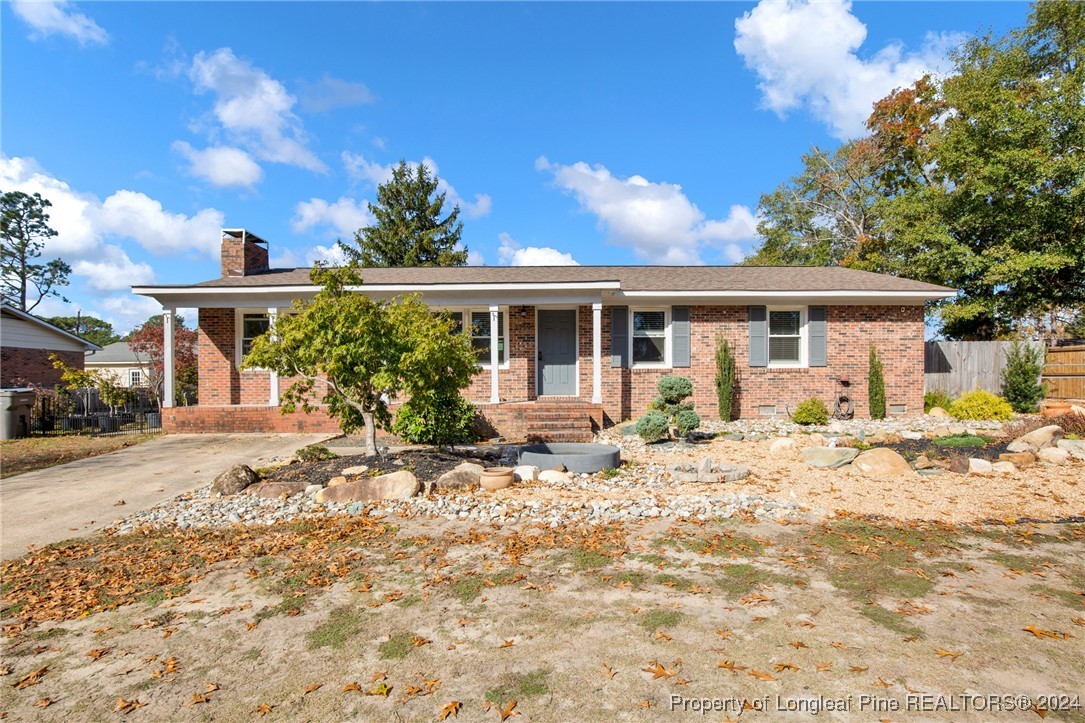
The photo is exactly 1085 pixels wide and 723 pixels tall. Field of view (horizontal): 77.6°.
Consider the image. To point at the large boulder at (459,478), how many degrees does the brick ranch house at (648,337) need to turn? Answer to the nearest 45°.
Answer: approximately 45° to its right

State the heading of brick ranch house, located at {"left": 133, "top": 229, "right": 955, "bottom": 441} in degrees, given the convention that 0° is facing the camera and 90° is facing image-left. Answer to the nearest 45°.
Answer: approximately 0°

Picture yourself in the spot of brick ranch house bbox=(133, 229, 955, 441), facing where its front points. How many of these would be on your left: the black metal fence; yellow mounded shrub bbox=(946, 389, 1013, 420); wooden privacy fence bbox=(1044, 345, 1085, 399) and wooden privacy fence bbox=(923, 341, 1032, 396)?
3

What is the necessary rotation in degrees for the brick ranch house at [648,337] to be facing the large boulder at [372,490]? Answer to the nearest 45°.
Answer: approximately 45° to its right

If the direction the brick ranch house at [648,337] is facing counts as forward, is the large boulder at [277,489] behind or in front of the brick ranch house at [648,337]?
in front

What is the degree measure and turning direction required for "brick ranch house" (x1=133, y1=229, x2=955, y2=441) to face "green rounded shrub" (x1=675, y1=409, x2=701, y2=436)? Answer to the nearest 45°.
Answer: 0° — it already faces it

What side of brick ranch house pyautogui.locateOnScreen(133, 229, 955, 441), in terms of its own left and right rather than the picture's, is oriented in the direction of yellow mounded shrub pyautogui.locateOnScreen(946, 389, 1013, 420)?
left

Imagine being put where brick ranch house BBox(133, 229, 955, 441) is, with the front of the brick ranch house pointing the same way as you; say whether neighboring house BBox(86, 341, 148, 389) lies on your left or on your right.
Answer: on your right

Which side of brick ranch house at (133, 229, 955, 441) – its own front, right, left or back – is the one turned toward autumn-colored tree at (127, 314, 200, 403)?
right

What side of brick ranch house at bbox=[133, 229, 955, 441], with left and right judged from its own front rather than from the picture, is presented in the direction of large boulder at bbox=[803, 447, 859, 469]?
front

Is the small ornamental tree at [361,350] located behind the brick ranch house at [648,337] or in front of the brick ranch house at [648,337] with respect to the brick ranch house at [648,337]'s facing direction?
in front

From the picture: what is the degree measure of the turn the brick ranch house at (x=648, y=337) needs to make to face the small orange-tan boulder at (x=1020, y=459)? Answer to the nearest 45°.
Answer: approximately 45° to its left

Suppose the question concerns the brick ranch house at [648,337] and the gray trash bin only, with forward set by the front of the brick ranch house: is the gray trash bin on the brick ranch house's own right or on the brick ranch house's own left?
on the brick ranch house's own right

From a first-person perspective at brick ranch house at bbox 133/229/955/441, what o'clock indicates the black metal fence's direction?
The black metal fence is roughly at 3 o'clock from the brick ranch house.

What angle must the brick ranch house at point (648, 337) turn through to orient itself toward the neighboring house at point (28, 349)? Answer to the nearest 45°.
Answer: approximately 90° to its right
